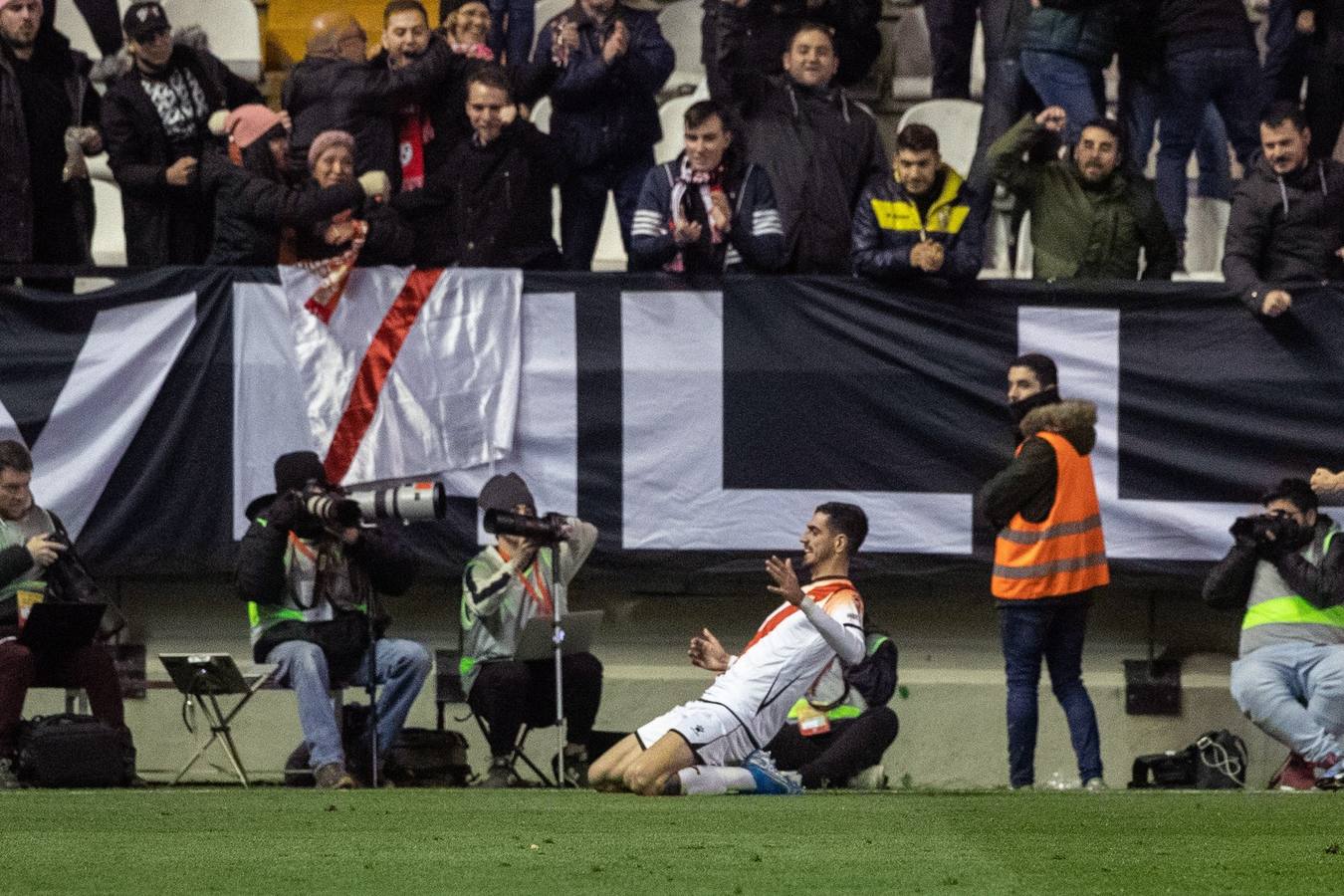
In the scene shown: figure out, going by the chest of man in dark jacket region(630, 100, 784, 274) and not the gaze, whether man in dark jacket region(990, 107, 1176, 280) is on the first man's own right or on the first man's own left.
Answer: on the first man's own left

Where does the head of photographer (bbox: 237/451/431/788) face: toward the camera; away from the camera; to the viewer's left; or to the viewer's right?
to the viewer's right

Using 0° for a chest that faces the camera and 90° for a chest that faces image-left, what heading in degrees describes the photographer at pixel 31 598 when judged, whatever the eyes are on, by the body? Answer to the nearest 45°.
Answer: approximately 315°

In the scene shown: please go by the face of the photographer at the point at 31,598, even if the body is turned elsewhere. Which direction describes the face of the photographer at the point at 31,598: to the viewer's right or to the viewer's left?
to the viewer's right

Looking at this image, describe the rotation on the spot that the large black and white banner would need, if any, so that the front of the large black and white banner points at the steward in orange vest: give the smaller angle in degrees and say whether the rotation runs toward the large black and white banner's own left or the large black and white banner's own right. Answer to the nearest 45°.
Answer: approximately 45° to the large black and white banner's own left

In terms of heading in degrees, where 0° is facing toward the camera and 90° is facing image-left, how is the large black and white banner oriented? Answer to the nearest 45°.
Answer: approximately 0°

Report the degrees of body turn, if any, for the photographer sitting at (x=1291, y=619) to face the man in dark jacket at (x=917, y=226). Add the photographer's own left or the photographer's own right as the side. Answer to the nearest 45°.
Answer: approximately 45° to the photographer's own right

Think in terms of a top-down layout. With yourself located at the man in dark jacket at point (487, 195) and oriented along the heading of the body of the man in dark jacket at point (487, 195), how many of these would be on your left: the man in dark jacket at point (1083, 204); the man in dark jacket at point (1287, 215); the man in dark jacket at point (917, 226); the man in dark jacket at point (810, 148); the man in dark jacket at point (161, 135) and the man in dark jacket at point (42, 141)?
4

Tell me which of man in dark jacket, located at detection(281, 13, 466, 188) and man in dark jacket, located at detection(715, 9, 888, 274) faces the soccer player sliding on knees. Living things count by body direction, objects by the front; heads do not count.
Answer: man in dark jacket, located at detection(715, 9, 888, 274)

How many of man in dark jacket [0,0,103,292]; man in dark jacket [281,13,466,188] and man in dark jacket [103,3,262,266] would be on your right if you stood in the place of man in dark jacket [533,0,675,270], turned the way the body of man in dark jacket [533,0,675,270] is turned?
3
